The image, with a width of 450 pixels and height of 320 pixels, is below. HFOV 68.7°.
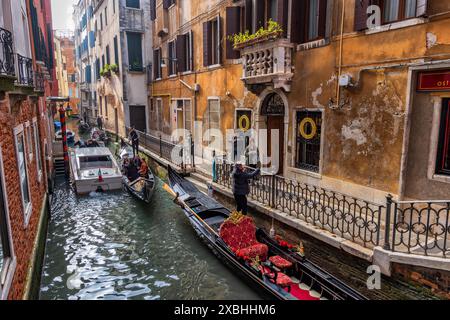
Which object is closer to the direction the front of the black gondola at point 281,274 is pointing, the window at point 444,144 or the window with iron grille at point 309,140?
the window

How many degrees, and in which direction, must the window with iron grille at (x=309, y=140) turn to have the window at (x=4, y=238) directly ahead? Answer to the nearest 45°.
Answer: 0° — it already faces it

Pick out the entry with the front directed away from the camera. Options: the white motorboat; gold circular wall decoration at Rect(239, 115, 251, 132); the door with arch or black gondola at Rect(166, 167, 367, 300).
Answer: the white motorboat

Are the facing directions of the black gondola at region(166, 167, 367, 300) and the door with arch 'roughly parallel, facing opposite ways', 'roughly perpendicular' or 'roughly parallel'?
roughly perpendicular

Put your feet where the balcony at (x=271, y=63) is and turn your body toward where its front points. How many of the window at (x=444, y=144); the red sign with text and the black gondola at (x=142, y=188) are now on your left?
2

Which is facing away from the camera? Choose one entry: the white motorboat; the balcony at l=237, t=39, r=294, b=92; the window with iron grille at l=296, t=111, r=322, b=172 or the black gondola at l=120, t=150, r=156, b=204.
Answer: the white motorboat

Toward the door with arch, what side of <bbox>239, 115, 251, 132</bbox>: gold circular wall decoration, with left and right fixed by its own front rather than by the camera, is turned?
left

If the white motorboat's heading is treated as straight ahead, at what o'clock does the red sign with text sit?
The red sign with text is roughly at 5 o'clock from the white motorboat.

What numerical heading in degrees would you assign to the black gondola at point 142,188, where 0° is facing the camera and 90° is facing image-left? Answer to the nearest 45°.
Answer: approximately 315°

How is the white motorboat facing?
away from the camera

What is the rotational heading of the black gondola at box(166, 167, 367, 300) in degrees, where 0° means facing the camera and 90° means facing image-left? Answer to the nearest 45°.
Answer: approximately 315°
